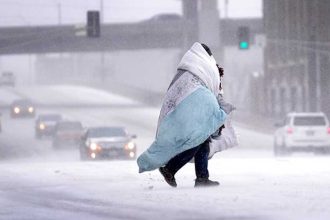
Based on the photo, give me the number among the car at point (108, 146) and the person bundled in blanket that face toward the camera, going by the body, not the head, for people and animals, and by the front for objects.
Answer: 1

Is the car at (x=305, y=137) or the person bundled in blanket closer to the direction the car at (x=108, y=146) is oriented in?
the person bundled in blanket

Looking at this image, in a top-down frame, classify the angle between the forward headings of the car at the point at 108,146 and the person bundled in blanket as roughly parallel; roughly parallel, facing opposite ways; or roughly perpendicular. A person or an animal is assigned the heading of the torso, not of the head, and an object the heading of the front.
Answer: roughly perpendicular

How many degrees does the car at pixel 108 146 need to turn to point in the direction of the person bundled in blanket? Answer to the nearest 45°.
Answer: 0° — it already faces them

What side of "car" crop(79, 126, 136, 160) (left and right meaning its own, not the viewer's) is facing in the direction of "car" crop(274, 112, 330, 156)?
left
